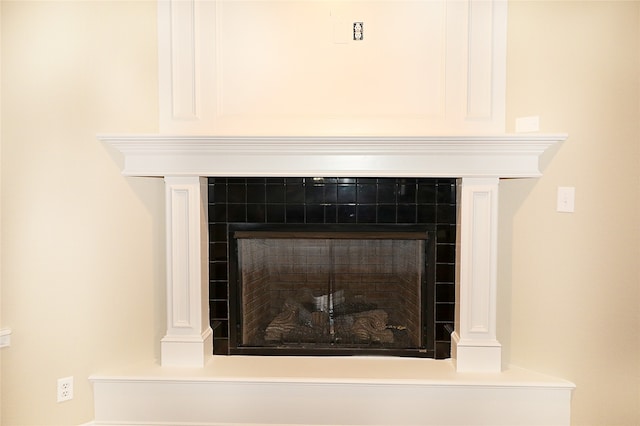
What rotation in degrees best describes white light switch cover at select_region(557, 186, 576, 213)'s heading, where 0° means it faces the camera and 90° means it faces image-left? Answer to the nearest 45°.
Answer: approximately 0°

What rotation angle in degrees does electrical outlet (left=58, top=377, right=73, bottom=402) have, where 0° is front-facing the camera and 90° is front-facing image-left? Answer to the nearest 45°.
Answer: approximately 315°

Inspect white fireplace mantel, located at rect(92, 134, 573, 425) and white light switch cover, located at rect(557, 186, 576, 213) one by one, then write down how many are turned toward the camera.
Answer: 2

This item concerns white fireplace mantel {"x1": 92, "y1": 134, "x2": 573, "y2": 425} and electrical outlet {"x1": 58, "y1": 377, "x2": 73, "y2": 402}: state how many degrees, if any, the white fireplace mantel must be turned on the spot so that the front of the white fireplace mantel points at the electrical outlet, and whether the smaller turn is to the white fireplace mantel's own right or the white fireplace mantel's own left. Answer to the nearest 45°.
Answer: approximately 90° to the white fireplace mantel's own right
